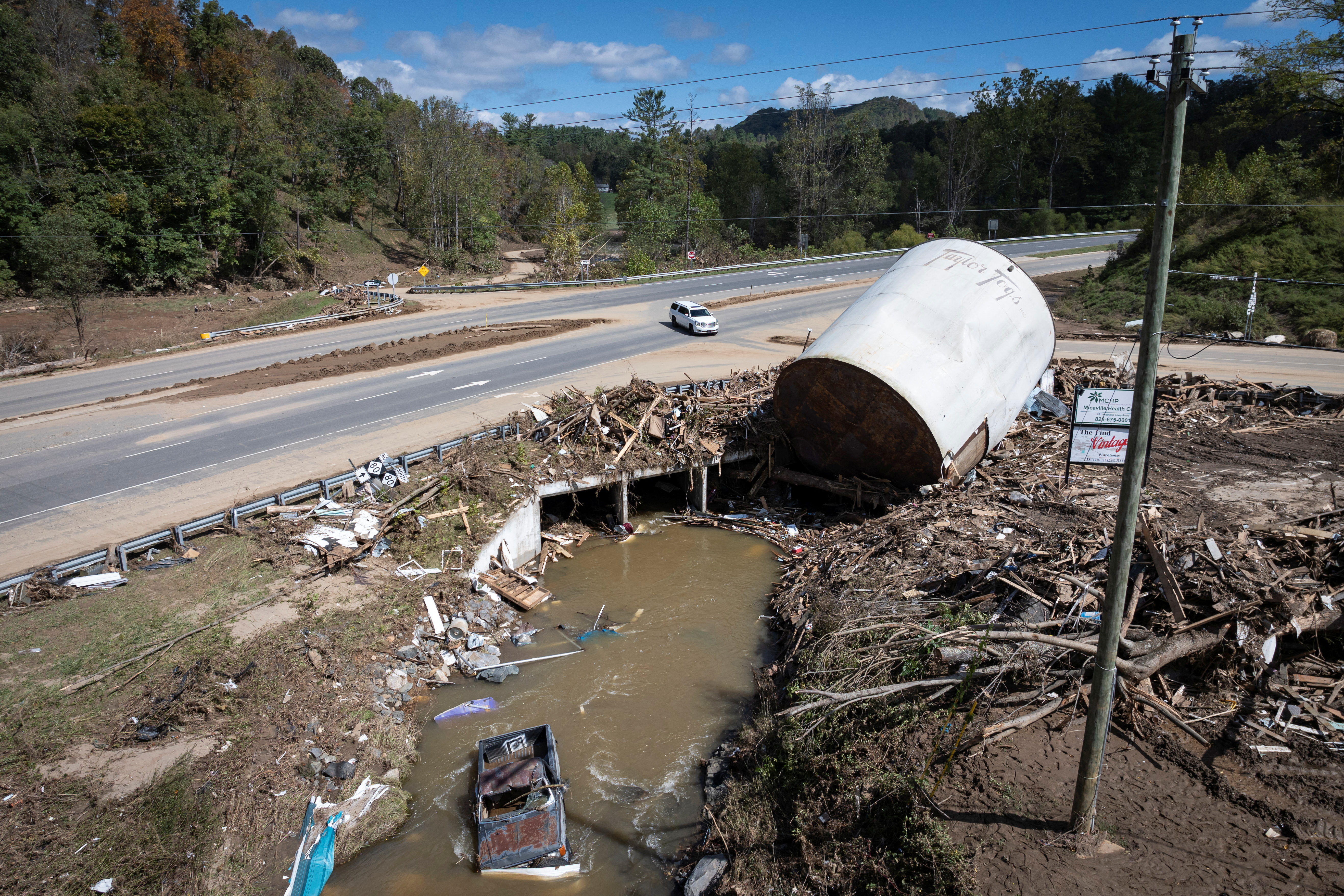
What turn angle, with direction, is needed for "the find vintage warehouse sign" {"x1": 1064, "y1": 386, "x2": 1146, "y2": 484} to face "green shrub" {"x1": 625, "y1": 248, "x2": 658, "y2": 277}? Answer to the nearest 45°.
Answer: approximately 135° to its right

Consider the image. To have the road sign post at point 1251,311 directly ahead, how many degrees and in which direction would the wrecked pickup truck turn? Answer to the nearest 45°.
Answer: approximately 135° to its left

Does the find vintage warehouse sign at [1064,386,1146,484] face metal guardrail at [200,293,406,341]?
no

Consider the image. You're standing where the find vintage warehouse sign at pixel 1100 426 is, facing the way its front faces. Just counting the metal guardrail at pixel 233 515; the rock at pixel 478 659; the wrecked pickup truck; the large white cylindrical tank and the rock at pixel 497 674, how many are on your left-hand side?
0

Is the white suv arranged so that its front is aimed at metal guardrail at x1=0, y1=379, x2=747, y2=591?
no

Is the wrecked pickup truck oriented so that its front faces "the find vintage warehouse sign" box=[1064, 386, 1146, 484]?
no

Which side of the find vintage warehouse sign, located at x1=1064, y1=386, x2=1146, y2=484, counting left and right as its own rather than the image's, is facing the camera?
front

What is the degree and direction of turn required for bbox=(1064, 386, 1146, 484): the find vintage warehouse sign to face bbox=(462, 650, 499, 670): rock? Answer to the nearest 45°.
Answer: approximately 45° to its right

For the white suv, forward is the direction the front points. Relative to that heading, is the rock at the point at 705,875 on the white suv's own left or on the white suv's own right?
on the white suv's own right

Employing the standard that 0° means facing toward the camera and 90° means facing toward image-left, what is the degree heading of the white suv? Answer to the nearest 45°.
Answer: approximately 315°

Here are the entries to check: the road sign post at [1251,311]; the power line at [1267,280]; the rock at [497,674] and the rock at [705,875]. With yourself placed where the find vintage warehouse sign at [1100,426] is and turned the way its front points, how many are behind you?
2

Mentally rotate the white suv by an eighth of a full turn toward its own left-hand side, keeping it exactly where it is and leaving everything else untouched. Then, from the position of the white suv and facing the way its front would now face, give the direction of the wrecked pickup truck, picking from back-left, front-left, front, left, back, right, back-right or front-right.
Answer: right

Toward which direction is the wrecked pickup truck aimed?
toward the camera

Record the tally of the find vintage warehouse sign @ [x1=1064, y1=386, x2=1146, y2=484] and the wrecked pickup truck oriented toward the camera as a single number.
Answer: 2

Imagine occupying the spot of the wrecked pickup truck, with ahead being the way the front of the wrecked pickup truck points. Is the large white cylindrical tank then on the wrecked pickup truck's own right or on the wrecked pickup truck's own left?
on the wrecked pickup truck's own left

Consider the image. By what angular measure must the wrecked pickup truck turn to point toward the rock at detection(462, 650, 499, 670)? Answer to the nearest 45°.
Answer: approximately 180°

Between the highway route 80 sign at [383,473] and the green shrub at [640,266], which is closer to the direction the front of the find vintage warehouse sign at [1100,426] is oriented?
the highway route 80 sign

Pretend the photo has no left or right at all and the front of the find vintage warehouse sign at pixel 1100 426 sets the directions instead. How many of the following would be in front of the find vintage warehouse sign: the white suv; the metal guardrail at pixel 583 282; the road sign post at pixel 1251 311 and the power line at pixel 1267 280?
0

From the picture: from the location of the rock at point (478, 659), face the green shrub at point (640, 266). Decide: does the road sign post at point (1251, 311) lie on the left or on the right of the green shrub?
right

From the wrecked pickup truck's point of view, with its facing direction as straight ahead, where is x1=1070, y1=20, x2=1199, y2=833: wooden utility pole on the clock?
The wooden utility pole is roughly at 10 o'clock from the wrecked pickup truck.
